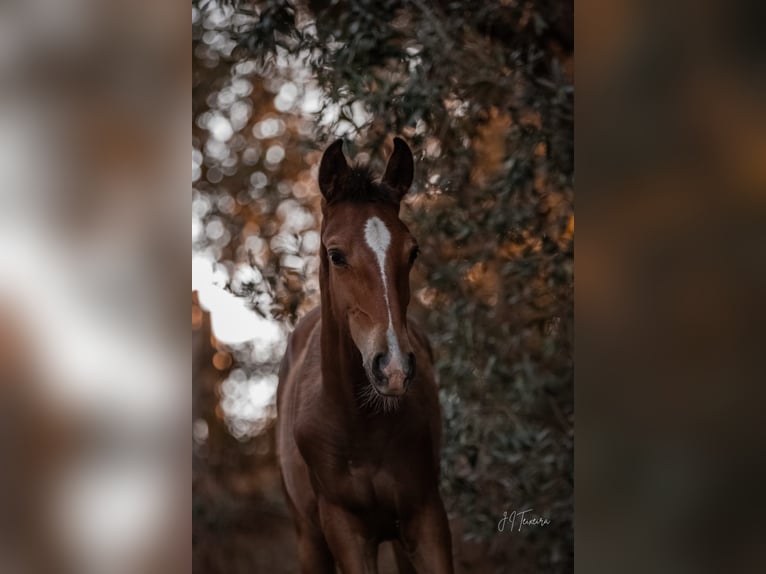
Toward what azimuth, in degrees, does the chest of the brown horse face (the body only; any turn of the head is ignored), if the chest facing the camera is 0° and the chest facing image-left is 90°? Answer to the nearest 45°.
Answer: approximately 0°
